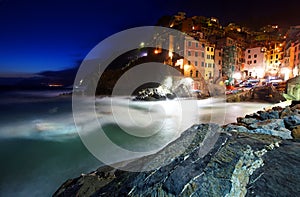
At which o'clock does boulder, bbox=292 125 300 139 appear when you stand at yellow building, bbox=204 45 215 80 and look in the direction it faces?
The boulder is roughly at 12 o'clock from the yellow building.

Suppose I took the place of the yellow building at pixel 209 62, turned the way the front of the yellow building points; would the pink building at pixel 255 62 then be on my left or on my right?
on my left

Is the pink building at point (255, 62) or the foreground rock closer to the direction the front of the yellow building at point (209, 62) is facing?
the foreground rock

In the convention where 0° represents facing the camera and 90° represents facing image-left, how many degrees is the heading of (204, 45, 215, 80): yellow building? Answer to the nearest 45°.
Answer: approximately 0°

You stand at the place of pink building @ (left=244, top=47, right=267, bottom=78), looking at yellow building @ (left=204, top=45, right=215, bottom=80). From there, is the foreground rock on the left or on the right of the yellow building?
left

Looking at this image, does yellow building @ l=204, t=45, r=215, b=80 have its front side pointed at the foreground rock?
yes

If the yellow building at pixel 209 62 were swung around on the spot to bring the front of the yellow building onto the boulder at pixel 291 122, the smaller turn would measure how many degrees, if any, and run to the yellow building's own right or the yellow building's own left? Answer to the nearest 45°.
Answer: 0° — it already faces it

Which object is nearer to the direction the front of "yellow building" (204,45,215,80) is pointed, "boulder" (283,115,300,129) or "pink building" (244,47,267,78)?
the boulder
